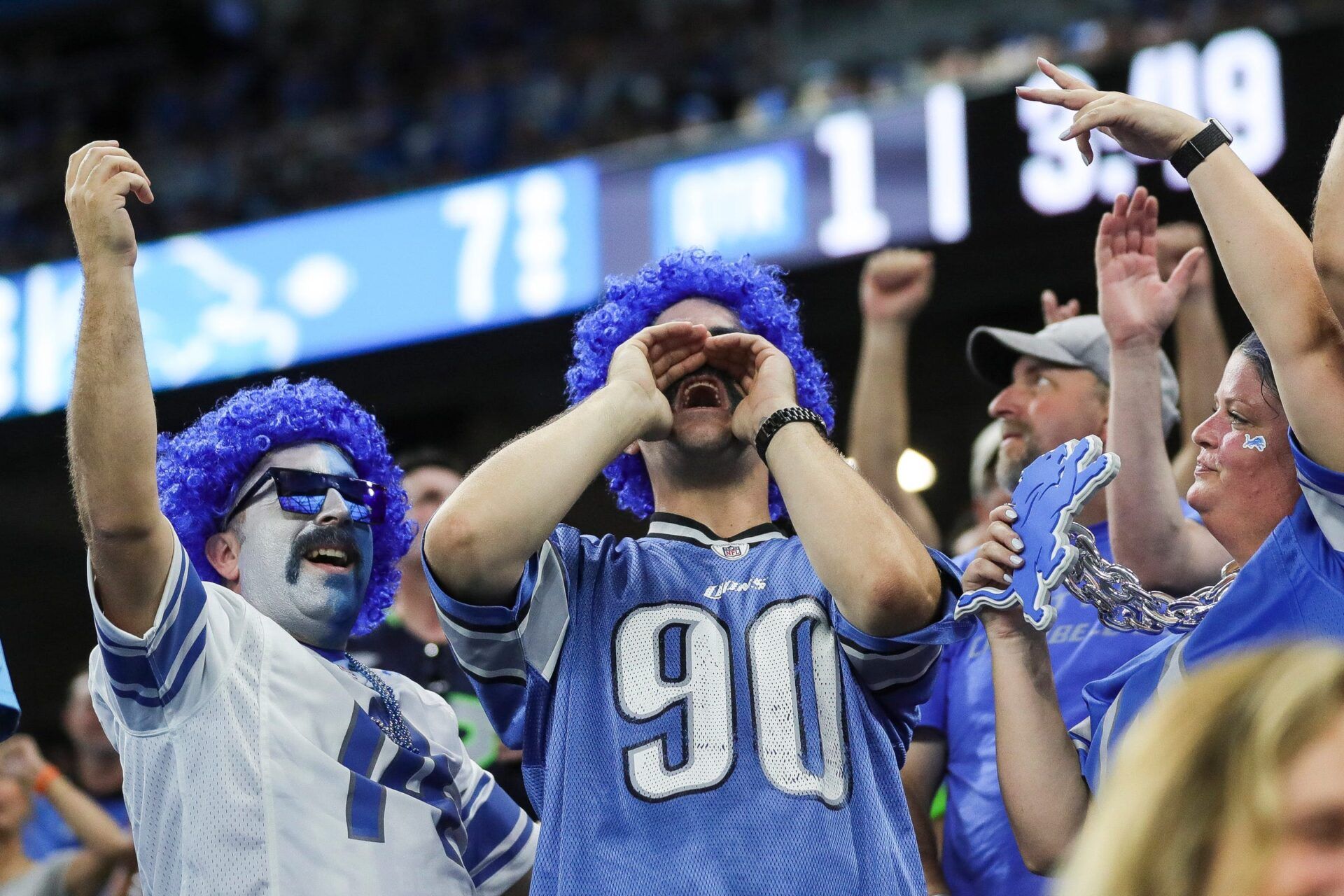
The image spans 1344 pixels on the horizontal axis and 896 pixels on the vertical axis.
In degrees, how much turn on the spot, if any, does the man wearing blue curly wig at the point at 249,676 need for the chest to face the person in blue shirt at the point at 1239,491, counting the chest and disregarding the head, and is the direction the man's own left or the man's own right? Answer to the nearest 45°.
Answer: approximately 45° to the man's own left

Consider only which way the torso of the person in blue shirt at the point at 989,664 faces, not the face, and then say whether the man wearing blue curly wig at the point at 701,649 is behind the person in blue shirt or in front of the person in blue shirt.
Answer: in front

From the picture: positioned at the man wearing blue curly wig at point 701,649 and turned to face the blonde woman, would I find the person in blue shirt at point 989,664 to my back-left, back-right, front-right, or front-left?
back-left

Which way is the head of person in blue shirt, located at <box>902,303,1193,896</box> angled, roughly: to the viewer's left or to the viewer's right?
to the viewer's left

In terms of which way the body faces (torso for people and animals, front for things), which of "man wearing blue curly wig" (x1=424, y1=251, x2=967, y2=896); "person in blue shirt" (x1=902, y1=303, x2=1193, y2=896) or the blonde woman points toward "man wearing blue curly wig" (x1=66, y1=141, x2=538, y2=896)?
the person in blue shirt

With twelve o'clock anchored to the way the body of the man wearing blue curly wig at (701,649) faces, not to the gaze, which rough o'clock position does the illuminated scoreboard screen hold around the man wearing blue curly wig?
The illuminated scoreboard screen is roughly at 6 o'clock from the man wearing blue curly wig.

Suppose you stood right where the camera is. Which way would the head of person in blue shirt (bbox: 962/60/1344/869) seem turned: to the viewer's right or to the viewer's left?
to the viewer's left

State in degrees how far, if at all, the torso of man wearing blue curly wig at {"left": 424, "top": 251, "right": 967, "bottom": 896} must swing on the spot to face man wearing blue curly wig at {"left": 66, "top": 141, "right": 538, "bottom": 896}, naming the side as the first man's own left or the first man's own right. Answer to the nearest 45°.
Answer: approximately 90° to the first man's own right

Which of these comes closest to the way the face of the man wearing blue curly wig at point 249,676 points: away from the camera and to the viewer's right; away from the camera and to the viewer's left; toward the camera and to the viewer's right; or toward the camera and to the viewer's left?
toward the camera and to the viewer's right

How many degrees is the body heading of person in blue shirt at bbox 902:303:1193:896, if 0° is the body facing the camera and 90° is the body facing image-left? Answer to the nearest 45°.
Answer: approximately 45°
